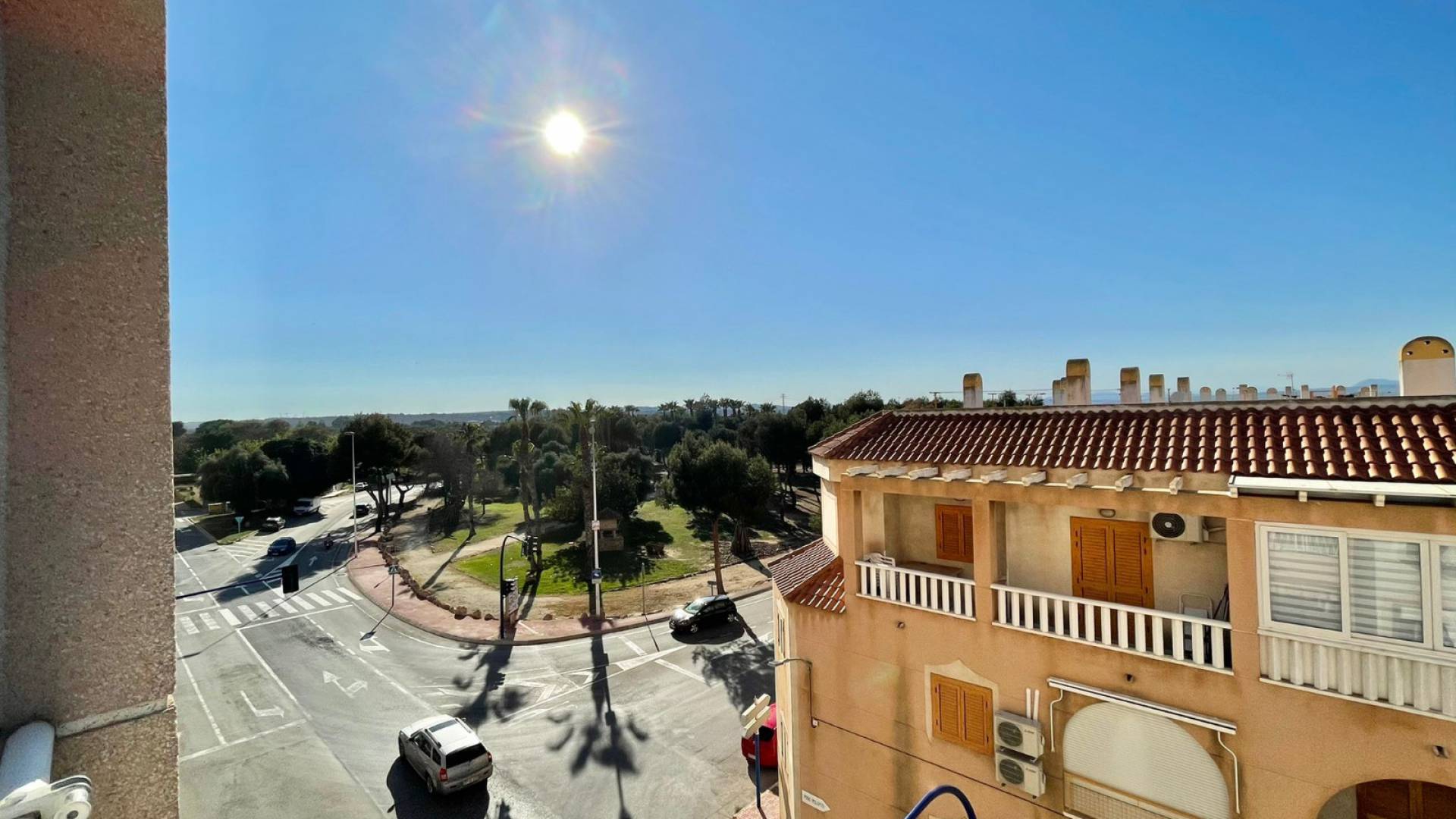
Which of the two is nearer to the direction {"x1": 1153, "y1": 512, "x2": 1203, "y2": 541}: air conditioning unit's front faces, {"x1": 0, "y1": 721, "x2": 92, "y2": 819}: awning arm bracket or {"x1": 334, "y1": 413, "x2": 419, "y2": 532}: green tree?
the awning arm bracket

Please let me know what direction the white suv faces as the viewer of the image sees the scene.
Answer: facing away from the viewer and to the left of the viewer

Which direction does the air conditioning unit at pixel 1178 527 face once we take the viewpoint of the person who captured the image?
facing the viewer

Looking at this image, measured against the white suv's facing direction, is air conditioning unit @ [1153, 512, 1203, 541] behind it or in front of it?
behind

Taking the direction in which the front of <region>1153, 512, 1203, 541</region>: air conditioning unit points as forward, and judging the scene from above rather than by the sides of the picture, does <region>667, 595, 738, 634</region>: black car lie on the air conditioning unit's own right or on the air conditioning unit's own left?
on the air conditioning unit's own right

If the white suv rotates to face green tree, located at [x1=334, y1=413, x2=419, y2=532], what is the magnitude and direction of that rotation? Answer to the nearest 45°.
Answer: approximately 45° to its right

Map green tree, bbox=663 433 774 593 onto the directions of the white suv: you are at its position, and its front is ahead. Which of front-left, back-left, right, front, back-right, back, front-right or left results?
right

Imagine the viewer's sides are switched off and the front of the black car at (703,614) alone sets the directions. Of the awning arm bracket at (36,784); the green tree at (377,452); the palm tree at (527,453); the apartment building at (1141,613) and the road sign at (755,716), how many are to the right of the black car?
2

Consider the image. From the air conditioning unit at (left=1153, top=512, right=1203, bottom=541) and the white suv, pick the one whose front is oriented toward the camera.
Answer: the air conditioning unit

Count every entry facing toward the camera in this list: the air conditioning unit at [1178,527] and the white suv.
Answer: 1

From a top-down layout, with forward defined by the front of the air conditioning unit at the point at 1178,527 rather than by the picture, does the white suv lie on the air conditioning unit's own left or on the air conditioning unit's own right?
on the air conditioning unit's own right

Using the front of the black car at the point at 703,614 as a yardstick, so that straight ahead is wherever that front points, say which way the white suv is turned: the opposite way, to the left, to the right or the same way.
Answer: to the right
